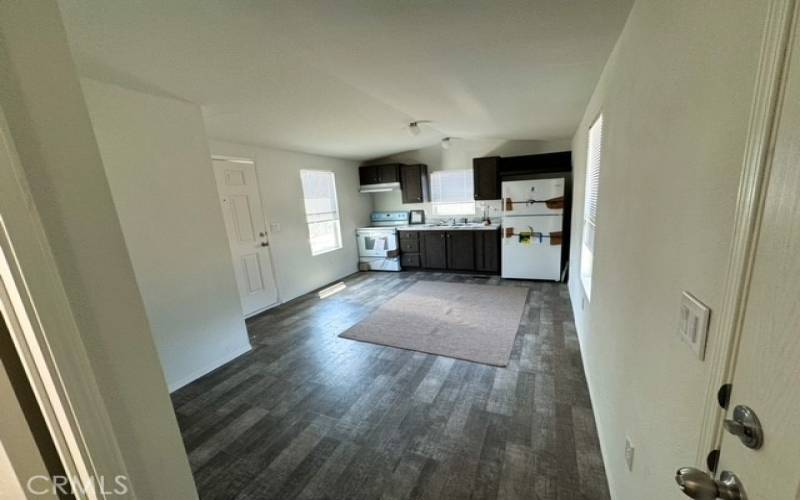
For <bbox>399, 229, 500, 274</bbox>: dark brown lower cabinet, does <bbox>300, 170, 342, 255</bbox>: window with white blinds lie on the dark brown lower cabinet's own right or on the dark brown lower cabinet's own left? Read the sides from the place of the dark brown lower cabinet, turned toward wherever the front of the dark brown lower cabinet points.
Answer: on the dark brown lower cabinet's own right

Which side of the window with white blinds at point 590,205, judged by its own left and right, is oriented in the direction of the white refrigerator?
right

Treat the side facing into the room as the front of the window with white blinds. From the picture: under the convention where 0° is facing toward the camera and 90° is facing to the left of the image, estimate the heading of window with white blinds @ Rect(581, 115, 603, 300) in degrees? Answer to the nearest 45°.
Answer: approximately 90°

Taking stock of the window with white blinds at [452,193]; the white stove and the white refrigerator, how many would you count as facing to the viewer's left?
0

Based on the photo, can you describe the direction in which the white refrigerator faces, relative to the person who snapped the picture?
facing the viewer

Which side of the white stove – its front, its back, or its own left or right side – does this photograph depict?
front

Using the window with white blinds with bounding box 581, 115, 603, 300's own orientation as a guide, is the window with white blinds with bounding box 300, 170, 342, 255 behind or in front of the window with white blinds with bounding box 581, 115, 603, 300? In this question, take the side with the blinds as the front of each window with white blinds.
in front

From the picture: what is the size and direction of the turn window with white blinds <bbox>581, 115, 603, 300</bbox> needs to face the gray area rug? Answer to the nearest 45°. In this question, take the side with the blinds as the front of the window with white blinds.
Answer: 0° — it already faces it

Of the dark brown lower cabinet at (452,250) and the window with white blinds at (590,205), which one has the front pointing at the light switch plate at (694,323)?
the dark brown lower cabinet

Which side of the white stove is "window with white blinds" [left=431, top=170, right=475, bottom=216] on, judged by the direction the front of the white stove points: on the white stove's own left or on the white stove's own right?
on the white stove's own left

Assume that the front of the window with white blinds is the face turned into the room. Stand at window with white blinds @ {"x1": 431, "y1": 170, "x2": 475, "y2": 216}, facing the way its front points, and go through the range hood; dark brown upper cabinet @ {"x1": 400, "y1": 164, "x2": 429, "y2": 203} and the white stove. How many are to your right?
3

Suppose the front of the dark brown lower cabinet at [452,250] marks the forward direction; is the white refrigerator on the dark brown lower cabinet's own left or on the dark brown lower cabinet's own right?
on the dark brown lower cabinet's own left

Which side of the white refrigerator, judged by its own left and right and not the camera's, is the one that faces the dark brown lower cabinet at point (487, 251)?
right
